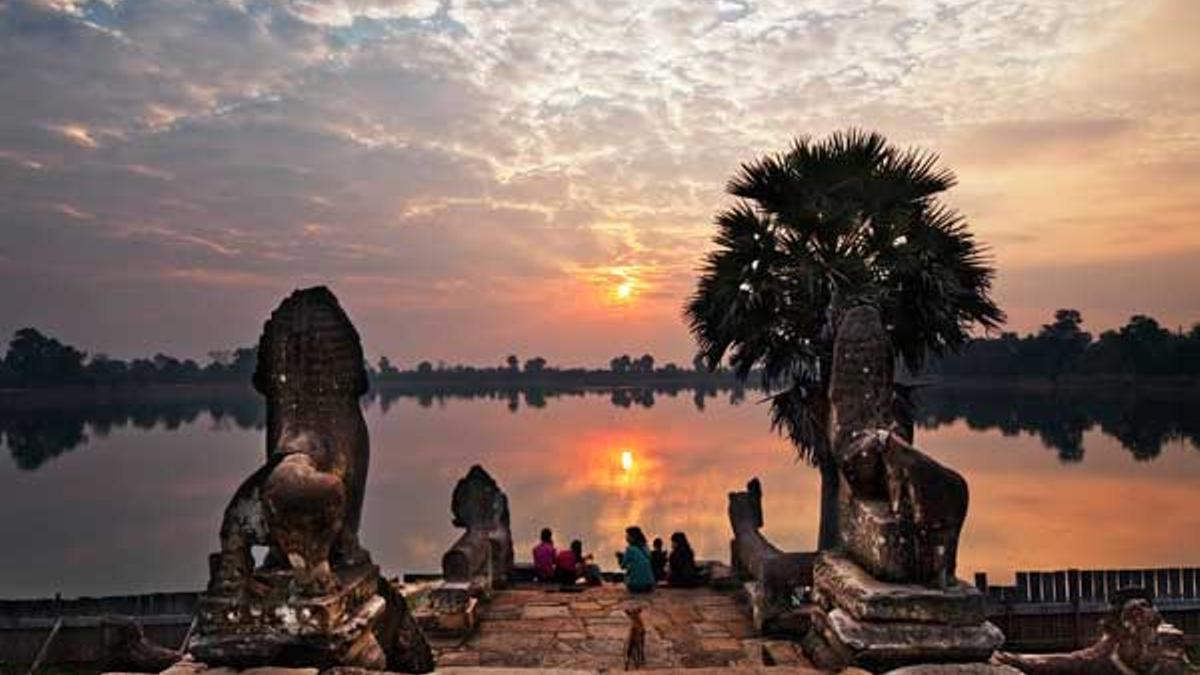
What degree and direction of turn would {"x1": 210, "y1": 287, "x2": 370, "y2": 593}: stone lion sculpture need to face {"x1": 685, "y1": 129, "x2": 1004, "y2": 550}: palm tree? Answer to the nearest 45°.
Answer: approximately 45° to its right

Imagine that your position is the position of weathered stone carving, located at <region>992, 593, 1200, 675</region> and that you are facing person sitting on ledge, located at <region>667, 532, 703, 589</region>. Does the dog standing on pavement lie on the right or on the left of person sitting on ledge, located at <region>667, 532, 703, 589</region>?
left

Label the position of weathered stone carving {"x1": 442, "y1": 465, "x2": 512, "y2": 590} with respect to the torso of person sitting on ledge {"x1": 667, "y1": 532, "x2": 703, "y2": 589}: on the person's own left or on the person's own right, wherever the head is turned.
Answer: on the person's own left

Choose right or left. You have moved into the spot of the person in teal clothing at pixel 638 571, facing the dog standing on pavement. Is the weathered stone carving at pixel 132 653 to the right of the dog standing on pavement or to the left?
right

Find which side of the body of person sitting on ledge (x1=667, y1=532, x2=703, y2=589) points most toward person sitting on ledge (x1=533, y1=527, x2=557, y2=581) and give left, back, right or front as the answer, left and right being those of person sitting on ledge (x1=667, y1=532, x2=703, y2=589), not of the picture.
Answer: left

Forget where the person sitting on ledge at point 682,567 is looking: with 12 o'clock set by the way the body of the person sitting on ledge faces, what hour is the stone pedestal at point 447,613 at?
The stone pedestal is roughly at 7 o'clock from the person sitting on ledge.

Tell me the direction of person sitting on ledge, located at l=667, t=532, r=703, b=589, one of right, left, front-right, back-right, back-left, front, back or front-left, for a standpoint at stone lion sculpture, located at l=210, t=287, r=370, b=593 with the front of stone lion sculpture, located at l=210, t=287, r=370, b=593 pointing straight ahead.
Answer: front-right

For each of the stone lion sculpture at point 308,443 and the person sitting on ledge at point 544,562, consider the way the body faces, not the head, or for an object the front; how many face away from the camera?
2

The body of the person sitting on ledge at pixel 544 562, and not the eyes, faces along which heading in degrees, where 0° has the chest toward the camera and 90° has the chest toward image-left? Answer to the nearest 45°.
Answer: approximately 180°

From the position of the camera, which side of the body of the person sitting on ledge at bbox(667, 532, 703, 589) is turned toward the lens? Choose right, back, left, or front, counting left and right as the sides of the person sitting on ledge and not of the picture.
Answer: back

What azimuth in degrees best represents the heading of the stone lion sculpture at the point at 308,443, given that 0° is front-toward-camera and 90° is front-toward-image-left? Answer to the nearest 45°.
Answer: approximately 180°

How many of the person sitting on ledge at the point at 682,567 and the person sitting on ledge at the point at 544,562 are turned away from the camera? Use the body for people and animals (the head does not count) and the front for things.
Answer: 2
